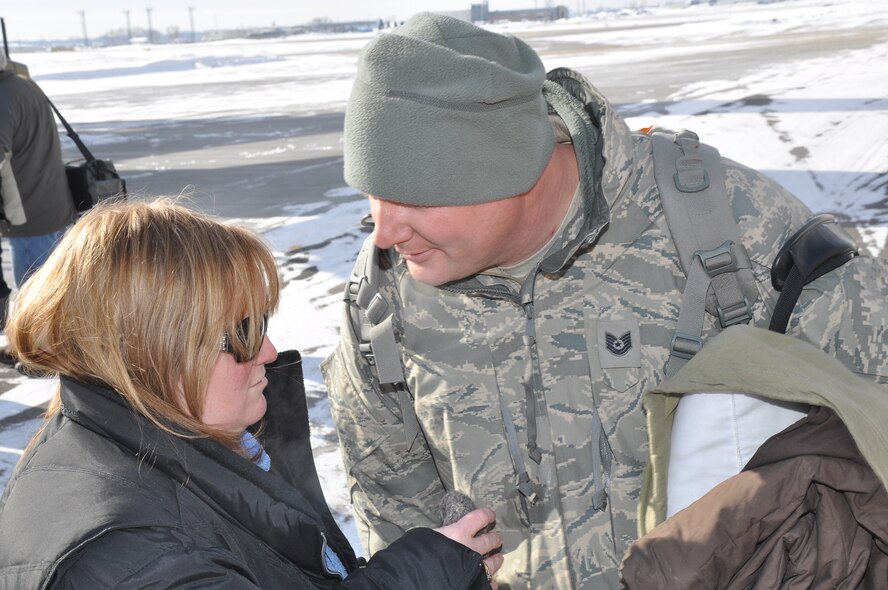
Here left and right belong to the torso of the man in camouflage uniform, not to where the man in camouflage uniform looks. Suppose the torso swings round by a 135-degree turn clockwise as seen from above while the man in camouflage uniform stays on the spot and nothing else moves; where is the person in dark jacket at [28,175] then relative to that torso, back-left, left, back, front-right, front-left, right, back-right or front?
front-left

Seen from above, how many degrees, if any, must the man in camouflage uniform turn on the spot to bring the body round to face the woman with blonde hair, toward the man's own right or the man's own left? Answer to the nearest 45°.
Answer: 0° — they already face them

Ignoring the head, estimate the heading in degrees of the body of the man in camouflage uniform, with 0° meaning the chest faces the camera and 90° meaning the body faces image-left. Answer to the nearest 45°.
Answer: approximately 45°

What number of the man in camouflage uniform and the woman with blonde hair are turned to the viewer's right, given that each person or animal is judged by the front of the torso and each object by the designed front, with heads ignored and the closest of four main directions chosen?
1

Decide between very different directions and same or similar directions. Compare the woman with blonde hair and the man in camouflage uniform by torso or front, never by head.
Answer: very different directions

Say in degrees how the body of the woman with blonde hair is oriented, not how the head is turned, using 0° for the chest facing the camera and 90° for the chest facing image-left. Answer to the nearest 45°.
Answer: approximately 270°

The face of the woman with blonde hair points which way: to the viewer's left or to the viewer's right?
to the viewer's right
